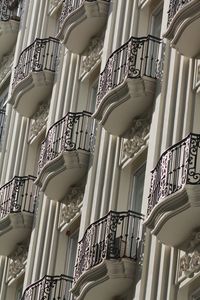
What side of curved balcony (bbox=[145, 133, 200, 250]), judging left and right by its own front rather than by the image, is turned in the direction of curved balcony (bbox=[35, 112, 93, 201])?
right

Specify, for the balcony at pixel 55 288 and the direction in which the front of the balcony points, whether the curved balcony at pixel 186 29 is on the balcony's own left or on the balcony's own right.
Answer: on the balcony's own left

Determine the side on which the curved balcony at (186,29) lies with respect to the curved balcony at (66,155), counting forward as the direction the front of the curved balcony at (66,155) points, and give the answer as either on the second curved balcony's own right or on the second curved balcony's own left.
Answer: on the second curved balcony's own left

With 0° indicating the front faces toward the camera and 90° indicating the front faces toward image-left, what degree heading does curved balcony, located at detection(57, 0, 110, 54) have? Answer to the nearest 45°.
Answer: approximately 45°

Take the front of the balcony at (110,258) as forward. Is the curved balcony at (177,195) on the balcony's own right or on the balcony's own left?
on the balcony's own left
